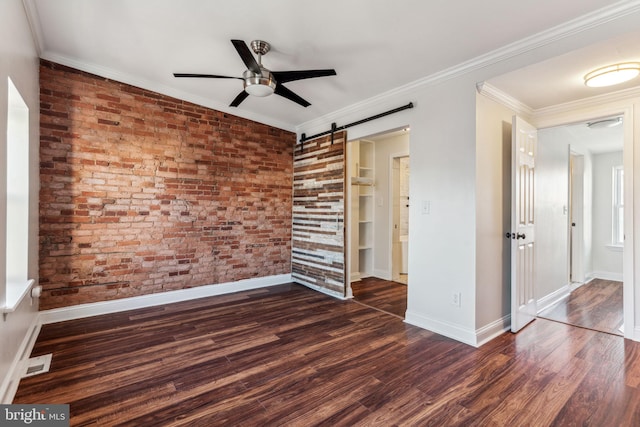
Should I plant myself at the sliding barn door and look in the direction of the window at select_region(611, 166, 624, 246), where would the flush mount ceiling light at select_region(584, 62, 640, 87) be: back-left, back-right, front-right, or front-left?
front-right

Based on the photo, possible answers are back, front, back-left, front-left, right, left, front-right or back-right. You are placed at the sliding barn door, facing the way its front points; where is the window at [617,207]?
back-left

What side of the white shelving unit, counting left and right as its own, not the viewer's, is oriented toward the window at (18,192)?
right

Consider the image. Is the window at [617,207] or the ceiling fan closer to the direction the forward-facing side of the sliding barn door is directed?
the ceiling fan

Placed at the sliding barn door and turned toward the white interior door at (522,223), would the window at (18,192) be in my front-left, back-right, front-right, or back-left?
back-right

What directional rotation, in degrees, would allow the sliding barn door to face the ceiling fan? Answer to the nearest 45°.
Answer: approximately 45° to its left

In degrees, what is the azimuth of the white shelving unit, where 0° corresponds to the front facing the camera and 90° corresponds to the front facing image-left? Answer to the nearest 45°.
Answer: approximately 315°

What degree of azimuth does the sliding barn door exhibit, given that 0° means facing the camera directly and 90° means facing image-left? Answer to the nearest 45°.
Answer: approximately 45°

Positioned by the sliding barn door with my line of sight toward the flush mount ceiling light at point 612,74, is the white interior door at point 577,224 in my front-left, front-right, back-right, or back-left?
front-left

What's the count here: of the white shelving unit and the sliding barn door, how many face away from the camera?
0

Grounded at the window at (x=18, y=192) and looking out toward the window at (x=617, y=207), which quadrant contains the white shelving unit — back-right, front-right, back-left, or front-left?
front-left

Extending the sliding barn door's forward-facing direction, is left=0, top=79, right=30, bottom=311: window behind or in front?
in front

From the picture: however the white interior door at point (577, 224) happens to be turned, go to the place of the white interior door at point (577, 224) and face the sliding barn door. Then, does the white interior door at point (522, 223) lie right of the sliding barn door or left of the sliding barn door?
left
